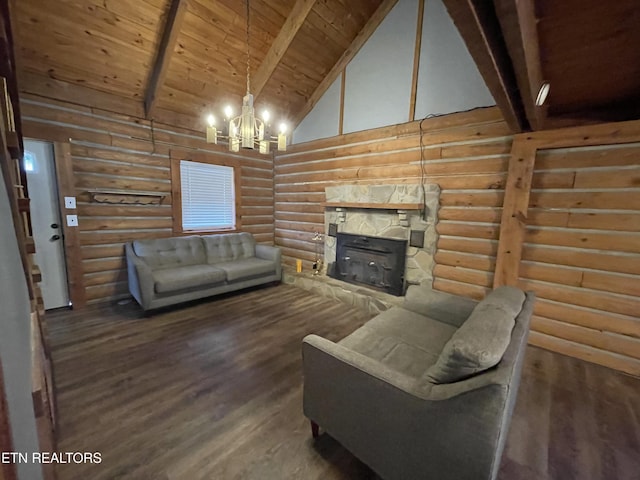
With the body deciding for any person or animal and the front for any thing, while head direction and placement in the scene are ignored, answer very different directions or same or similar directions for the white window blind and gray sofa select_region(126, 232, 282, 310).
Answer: same or similar directions

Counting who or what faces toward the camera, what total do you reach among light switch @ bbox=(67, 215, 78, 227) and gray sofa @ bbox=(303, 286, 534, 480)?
1

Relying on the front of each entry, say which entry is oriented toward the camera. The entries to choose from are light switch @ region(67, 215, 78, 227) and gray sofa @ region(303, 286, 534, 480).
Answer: the light switch

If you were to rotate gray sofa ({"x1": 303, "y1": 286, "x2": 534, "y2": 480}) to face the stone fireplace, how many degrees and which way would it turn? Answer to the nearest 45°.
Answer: approximately 45° to its right

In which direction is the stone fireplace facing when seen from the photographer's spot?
facing the viewer and to the left of the viewer

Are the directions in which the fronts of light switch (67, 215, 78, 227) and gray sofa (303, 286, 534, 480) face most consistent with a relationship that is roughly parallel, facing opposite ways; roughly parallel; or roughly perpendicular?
roughly parallel, facing opposite ways

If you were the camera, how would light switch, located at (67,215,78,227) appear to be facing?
facing the viewer

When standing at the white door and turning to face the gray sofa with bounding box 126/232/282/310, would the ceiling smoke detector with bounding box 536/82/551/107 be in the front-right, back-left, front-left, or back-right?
front-right

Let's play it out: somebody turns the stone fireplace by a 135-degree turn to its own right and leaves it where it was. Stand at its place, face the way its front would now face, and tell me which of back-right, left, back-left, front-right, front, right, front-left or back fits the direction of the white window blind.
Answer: left

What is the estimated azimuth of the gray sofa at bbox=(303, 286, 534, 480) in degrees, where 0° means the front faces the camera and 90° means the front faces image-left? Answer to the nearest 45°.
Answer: approximately 135°

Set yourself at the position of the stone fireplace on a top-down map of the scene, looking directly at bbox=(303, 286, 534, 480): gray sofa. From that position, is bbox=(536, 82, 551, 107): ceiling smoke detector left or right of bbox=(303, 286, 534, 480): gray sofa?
left

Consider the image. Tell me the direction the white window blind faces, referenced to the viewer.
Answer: facing the viewer and to the right of the viewer

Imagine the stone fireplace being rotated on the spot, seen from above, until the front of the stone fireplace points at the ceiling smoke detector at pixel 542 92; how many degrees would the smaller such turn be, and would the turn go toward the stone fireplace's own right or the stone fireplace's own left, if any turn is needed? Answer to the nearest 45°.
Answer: approximately 90° to the stone fireplace's own left

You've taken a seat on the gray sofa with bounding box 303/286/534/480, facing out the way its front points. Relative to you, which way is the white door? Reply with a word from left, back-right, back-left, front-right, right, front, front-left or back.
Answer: front-left
